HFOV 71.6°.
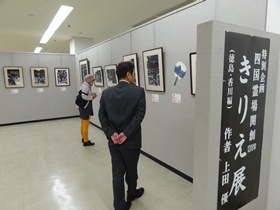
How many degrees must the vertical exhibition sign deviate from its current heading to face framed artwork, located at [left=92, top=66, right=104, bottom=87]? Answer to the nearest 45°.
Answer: approximately 180°

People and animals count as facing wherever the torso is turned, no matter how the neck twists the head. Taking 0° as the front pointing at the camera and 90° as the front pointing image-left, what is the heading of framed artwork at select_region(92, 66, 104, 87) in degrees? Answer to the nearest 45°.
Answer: approximately 45°

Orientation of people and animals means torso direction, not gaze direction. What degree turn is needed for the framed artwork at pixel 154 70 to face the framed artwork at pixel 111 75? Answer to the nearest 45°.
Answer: approximately 90° to its right

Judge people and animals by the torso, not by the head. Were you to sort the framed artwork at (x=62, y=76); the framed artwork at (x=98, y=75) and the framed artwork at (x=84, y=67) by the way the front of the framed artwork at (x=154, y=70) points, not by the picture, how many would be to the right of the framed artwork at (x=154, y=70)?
3

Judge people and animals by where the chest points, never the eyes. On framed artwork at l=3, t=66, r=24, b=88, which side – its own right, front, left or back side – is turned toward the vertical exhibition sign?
front

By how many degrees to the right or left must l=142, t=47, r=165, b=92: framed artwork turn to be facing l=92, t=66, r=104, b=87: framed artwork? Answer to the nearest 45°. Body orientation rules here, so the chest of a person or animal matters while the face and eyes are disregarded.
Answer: approximately 90° to its right

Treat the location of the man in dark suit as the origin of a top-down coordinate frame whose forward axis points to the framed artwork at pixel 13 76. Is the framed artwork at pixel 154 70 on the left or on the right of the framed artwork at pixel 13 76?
right

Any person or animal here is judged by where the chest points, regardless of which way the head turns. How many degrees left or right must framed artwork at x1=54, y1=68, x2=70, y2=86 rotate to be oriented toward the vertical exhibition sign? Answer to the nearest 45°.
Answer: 0° — it already faces it

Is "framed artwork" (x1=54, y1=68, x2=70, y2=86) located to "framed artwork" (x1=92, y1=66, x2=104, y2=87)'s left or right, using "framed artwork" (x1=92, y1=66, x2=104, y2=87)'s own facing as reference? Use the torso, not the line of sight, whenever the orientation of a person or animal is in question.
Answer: on its right

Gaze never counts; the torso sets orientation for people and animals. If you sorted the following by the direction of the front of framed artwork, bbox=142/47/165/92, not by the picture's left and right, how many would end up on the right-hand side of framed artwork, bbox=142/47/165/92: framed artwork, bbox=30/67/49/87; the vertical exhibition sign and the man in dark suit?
1

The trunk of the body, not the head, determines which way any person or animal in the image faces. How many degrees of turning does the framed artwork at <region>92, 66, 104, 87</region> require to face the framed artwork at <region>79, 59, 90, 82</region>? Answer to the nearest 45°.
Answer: approximately 135° to its right

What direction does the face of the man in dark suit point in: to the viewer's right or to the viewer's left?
to the viewer's right

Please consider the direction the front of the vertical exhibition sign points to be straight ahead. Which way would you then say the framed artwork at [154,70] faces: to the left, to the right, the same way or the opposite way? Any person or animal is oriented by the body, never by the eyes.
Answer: to the right

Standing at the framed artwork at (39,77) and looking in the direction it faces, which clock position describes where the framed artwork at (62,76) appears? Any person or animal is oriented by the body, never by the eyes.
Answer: the framed artwork at (62,76) is roughly at 9 o'clock from the framed artwork at (39,77).

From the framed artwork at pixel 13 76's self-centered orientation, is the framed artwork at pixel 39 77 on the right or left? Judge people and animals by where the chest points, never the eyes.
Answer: on its left

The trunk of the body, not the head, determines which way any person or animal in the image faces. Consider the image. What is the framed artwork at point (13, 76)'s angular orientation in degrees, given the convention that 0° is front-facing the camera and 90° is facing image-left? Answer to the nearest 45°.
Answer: approximately 0°
